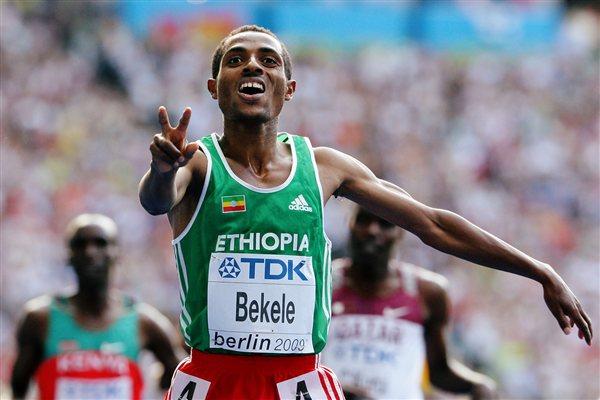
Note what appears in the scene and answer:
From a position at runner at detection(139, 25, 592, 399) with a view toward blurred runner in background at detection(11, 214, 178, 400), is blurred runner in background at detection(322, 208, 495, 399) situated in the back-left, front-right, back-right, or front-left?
front-right

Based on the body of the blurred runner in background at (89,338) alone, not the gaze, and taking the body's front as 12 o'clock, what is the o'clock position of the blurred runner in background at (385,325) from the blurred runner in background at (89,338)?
the blurred runner in background at (385,325) is roughly at 10 o'clock from the blurred runner in background at (89,338).

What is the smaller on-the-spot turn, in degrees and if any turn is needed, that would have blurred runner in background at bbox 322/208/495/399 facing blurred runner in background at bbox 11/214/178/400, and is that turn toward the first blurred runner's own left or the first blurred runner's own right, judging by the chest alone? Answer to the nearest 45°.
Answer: approximately 90° to the first blurred runner's own right

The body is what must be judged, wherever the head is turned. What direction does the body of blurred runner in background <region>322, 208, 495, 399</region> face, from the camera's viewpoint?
toward the camera

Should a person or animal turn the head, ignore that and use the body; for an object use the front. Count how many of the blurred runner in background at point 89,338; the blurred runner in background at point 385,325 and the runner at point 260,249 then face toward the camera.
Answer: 3

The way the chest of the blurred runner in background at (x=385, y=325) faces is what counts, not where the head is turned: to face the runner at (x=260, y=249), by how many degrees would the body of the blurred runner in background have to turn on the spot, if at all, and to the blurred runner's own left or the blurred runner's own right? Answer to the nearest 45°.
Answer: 0° — they already face them

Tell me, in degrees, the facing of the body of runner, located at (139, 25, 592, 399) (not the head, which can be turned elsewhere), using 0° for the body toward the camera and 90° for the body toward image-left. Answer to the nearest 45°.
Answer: approximately 0°

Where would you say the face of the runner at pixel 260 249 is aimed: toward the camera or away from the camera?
toward the camera

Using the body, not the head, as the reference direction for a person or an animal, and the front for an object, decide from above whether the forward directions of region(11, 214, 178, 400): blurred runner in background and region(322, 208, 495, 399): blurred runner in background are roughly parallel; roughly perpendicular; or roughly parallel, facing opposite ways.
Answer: roughly parallel

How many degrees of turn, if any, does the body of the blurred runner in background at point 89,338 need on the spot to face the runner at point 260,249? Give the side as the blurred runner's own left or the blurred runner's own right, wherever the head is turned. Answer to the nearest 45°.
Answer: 0° — they already face them

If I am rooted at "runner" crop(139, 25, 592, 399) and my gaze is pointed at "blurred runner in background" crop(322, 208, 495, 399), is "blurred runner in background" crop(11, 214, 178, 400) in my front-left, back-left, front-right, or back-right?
front-left

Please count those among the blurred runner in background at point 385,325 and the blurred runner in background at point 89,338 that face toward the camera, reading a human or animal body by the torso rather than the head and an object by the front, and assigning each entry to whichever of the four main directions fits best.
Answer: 2

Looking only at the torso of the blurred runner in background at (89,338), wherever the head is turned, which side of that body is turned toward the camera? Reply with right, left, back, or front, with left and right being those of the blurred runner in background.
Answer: front

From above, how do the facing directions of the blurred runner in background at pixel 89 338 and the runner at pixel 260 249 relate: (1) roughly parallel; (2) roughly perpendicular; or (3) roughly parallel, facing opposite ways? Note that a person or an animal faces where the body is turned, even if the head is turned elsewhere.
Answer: roughly parallel
